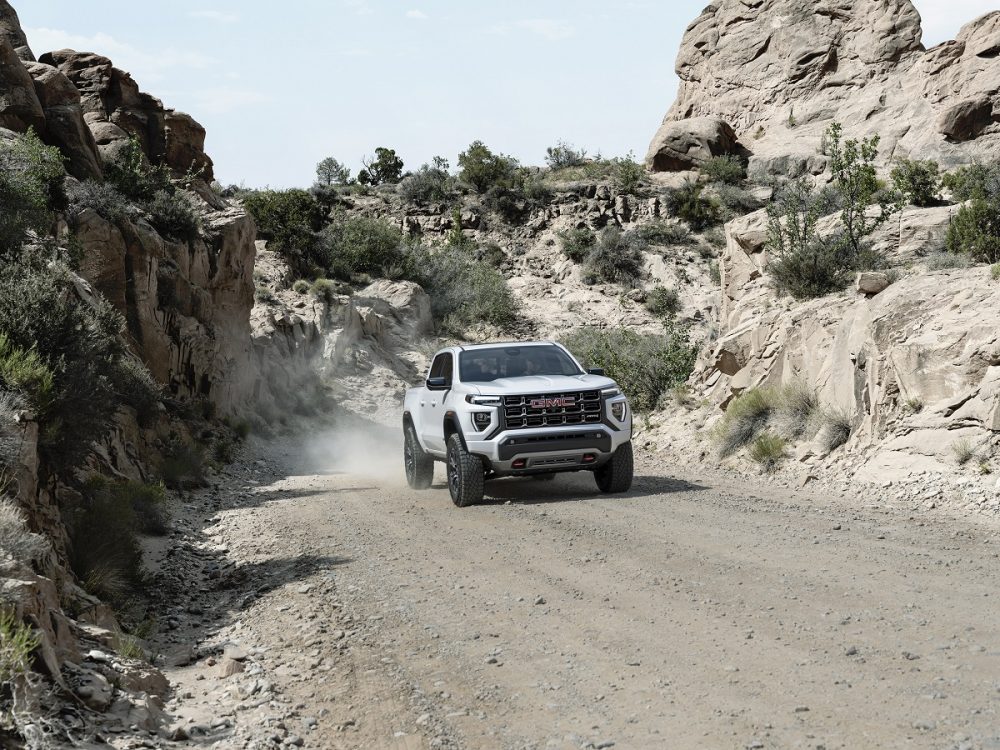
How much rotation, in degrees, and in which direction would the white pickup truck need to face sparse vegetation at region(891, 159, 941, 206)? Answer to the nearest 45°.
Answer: approximately 90° to its left

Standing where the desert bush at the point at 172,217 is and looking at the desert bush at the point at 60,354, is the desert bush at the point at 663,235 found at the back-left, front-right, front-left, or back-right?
back-left

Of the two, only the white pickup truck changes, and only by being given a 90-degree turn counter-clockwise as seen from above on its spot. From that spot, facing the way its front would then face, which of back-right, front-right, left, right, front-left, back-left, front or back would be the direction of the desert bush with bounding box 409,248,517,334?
front-left

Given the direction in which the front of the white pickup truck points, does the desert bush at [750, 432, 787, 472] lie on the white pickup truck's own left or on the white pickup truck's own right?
on the white pickup truck's own left

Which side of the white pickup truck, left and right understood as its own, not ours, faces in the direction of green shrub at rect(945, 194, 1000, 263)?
left

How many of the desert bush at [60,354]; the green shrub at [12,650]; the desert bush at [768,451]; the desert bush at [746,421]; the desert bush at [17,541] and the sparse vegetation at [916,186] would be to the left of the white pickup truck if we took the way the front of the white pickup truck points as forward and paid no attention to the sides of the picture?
3

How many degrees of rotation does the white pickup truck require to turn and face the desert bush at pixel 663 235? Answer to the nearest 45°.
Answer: approximately 135° to its left

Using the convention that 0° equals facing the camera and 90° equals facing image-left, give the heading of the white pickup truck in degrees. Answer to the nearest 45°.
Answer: approximately 315°

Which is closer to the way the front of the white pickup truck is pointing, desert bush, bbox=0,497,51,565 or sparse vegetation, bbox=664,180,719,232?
the desert bush

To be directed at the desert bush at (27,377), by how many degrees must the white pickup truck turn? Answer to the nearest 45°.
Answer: approximately 90° to its right

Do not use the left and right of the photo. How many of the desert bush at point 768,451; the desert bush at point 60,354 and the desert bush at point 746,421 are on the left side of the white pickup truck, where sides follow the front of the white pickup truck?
2

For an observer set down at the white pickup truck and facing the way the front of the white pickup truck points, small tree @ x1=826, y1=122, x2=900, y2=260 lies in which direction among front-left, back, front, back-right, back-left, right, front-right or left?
left
